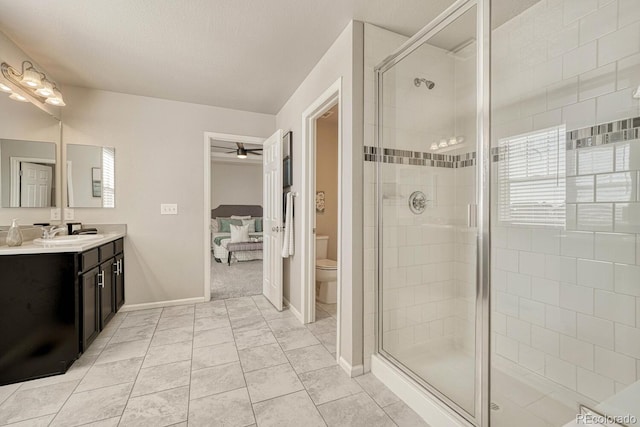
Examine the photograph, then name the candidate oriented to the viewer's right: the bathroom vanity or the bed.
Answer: the bathroom vanity

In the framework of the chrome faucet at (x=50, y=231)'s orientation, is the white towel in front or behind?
in front

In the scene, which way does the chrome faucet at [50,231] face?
to the viewer's right

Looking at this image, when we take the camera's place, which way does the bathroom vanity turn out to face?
facing to the right of the viewer

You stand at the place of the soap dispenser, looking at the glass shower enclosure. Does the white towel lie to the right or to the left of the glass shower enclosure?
left

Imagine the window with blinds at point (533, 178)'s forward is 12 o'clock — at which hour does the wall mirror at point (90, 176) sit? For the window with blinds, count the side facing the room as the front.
The wall mirror is roughly at 1 o'clock from the window with blinds.

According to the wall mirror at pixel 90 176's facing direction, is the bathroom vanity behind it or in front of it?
in front
